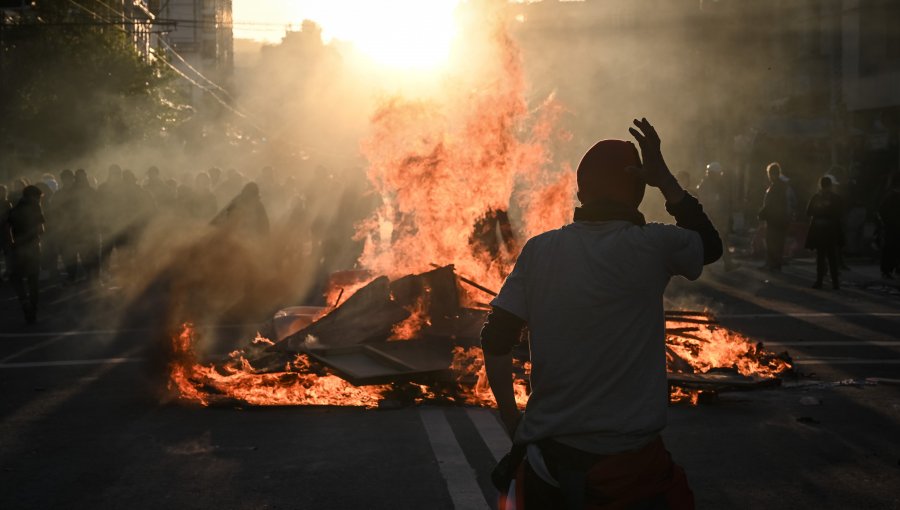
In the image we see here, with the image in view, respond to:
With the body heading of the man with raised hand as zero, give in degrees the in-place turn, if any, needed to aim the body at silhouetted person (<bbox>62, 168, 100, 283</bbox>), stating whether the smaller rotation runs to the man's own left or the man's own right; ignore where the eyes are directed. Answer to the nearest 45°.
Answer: approximately 45° to the man's own left

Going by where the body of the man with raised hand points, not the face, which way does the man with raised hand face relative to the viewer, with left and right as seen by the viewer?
facing away from the viewer

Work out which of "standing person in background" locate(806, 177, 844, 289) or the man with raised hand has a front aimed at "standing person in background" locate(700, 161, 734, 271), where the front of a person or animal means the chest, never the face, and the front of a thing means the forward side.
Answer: the man with raised hand

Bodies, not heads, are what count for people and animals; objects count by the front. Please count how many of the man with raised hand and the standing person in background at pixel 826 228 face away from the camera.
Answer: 1

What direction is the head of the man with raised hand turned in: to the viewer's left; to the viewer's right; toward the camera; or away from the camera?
away from the camera

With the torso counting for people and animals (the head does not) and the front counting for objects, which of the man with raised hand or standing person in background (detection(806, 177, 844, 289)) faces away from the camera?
the man with raised hand

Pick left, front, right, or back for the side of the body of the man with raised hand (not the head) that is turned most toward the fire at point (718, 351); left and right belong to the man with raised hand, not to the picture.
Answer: front

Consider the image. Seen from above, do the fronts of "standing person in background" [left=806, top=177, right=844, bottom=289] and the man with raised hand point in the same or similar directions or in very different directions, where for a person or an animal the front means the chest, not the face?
very different directions

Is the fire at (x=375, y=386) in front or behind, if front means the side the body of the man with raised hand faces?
in front
